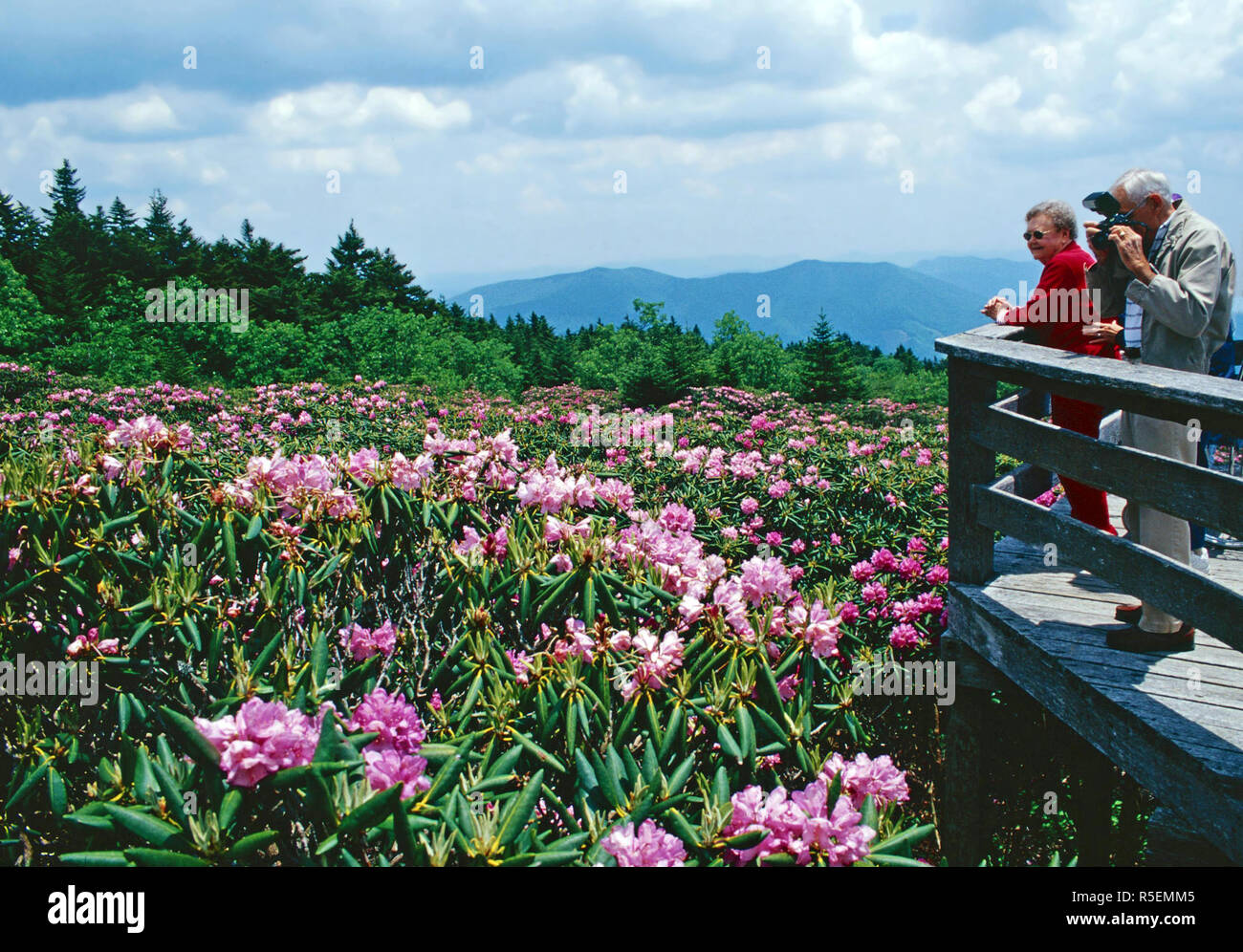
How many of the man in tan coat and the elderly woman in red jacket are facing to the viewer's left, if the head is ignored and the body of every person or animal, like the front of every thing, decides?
2

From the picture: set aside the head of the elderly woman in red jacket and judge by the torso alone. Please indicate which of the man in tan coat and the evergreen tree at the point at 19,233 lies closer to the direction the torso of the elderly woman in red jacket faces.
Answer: the evergreen tree

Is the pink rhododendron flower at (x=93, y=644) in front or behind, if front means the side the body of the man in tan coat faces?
in front

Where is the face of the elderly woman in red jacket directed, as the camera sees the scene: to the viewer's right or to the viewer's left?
to the viewer's left

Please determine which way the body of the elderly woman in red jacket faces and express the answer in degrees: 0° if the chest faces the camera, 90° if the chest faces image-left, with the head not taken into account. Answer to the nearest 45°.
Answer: approximately 90°

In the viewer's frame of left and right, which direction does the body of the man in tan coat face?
facing to the left of the viewer

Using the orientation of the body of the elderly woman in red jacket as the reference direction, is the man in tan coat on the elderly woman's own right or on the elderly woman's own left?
on the elderly woman's own left
